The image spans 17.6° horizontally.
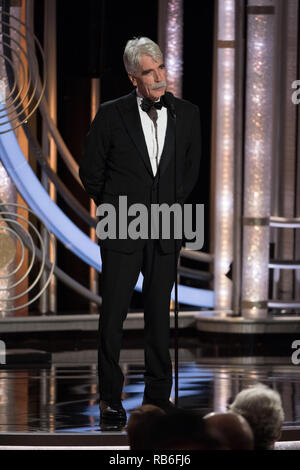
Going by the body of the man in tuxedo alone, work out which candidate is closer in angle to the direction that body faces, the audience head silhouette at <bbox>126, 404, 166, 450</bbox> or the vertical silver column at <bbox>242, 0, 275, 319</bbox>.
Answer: the audience head silhouette

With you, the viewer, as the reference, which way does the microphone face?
facing away from the viewer and to the left of the viewer

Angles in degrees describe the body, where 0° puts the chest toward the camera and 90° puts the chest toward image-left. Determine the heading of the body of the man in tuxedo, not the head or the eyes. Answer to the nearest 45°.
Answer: approximately 315°

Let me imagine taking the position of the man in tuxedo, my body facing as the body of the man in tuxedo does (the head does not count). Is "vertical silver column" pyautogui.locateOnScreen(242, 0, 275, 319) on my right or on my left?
on my left

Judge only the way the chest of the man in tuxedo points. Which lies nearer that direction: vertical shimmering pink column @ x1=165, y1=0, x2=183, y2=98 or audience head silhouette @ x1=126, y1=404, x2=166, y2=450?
the audience head silhouette

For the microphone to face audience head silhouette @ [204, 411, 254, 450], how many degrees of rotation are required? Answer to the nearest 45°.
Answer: approximately 135° to its left

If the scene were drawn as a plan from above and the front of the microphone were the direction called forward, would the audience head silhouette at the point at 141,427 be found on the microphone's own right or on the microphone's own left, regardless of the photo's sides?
on the microphone's own left

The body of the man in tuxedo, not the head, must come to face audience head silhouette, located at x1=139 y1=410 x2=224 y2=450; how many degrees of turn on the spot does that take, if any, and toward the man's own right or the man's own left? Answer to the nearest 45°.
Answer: approximately 45° to the man's own right

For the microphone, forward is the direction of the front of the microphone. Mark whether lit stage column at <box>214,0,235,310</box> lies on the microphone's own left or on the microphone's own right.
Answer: on the microphone's own right

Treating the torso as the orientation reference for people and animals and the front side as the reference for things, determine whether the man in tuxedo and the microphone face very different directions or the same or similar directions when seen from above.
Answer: very different directions

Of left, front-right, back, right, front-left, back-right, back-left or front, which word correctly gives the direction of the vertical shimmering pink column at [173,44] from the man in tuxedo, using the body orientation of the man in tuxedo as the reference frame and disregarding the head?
back-left

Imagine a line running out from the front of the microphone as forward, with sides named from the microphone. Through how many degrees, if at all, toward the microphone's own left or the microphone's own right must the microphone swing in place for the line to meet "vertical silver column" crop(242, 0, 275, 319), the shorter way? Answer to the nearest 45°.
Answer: approximately 45° to the microphone's own right
